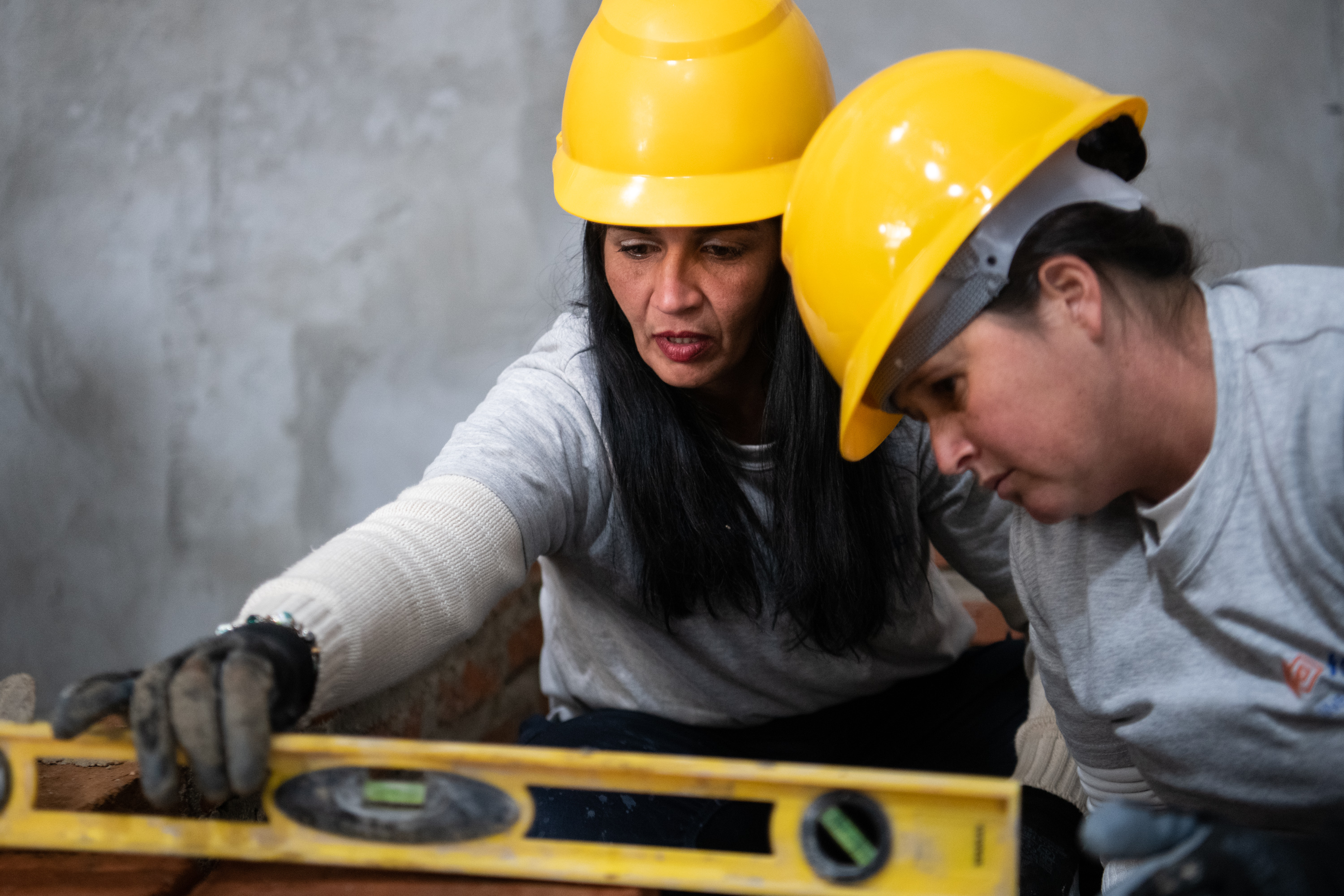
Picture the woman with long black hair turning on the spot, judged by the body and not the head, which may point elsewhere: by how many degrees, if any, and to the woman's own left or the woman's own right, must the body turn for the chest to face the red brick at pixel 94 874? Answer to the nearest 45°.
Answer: approximately 45° to the woman's own right

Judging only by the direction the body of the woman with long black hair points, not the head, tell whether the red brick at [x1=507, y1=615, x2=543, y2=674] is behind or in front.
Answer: behind

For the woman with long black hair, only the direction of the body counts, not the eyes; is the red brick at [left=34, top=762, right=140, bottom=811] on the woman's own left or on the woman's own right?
on the woman's own right

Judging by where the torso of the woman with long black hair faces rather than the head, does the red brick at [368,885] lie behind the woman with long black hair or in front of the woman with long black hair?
in front

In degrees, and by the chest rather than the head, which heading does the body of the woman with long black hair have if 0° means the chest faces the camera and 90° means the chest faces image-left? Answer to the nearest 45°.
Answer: approximately 0°
